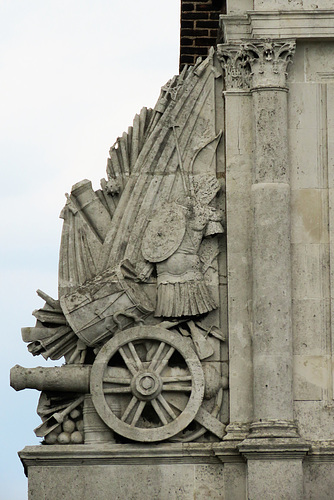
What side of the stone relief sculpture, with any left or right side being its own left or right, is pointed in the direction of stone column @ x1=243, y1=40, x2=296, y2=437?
left

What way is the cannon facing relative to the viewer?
to the viewer's left

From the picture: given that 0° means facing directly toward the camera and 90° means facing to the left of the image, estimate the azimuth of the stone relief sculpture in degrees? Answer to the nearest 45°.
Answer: approximately 0°
